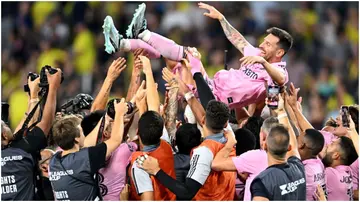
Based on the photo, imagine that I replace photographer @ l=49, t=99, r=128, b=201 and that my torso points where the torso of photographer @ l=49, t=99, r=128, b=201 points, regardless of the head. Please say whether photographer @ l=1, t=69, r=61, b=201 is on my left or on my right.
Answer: on my left

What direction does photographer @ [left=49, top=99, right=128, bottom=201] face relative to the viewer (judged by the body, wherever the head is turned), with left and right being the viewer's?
facing away from the viewer and to the right of the viewer

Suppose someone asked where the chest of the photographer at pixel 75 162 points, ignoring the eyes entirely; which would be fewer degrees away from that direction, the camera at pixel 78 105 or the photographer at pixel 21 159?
the camera
